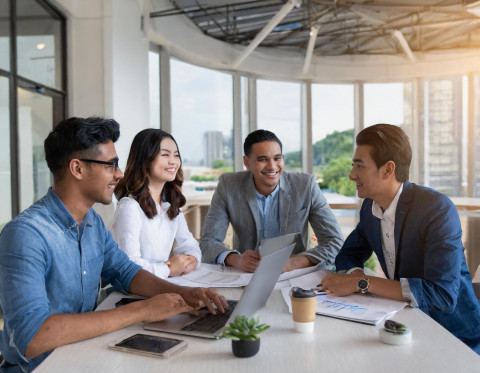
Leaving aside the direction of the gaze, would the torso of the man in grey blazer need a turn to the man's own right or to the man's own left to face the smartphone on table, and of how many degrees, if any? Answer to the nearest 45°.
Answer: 0° — they already face it

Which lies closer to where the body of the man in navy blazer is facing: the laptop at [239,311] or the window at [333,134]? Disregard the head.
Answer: the laptop

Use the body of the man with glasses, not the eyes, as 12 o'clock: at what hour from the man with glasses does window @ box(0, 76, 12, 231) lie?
The window is roughly at 7 o'clock from the man with glasses.

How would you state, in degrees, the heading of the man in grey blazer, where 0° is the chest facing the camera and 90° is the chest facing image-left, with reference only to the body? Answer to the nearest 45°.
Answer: approximately 0°

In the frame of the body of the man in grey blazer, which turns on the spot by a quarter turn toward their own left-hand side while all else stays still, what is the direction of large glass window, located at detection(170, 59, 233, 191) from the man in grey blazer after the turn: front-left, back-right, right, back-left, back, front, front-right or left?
left

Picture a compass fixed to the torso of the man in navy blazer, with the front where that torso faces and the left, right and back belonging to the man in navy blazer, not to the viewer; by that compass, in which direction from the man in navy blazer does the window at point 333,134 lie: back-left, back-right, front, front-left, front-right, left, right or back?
back-right

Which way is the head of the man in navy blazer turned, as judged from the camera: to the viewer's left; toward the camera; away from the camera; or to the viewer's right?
to the viewer's left

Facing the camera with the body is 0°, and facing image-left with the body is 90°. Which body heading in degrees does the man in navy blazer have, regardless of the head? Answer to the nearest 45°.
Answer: approximately 45°

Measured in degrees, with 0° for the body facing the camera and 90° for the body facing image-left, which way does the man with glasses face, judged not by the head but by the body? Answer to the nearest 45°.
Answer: approximately 315°

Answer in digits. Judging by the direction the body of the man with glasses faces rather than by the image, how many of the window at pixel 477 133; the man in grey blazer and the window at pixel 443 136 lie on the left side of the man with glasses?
3

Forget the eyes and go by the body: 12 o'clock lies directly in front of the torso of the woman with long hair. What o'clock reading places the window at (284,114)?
The window is roughly at 8 o'clock from the woman with long hair.

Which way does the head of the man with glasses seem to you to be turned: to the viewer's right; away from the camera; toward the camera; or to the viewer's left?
to the viewer's right

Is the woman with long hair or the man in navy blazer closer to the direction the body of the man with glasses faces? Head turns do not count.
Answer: the man in navy blazer
